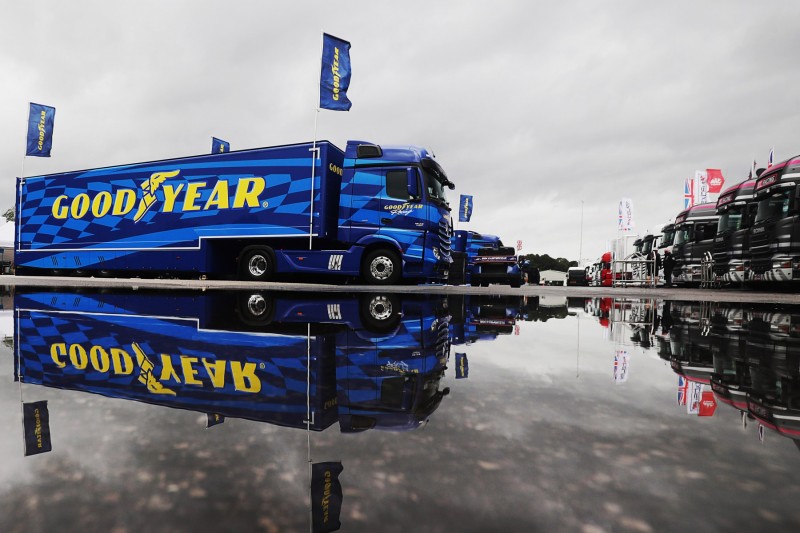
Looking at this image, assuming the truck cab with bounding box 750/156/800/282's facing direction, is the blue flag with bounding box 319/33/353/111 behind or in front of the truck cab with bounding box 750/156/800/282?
in front

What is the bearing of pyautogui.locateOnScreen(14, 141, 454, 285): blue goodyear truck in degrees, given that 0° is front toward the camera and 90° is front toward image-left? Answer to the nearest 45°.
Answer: approximately 315°

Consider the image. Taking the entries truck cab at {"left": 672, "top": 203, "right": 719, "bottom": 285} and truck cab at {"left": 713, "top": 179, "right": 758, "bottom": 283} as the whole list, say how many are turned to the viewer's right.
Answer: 0

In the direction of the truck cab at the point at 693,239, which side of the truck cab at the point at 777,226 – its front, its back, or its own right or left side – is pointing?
right

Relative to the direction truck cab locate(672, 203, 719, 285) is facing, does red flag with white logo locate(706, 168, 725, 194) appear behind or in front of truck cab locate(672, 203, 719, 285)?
behind

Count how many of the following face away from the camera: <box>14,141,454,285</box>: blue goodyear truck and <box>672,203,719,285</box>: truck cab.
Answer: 0

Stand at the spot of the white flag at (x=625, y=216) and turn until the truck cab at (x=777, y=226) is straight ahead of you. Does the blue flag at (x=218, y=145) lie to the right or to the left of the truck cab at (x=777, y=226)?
right

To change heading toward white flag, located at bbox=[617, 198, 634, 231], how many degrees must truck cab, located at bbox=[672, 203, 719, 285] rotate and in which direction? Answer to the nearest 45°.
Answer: approximately 135° to its right

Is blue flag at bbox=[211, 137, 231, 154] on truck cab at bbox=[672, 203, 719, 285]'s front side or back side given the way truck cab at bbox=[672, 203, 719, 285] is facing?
on the front side

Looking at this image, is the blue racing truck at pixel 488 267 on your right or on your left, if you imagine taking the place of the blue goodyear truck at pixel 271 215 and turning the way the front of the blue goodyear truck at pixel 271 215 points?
on your left

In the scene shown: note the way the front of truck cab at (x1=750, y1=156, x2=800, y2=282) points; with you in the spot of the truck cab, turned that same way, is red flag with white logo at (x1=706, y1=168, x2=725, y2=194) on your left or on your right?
on your right

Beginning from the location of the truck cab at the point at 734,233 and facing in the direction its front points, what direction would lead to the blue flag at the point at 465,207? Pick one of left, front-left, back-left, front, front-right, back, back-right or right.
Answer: right
